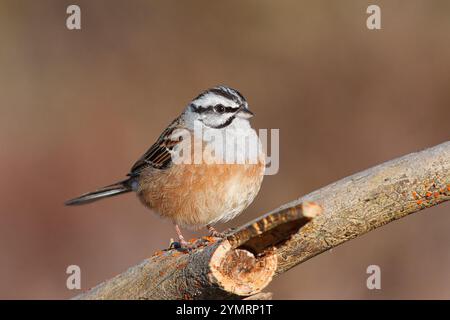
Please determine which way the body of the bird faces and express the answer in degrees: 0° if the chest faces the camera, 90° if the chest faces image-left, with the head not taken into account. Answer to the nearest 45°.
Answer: approximately 315°
